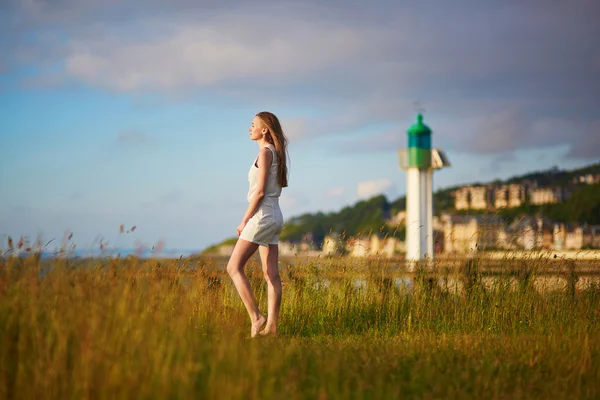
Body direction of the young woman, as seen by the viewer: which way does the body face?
to the viewer's left

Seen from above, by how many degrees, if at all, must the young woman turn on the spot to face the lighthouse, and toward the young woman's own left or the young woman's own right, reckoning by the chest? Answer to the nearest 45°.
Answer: approximately 90° to the young woman's own right

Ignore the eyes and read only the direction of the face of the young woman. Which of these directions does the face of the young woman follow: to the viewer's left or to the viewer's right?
to the viewer's left
